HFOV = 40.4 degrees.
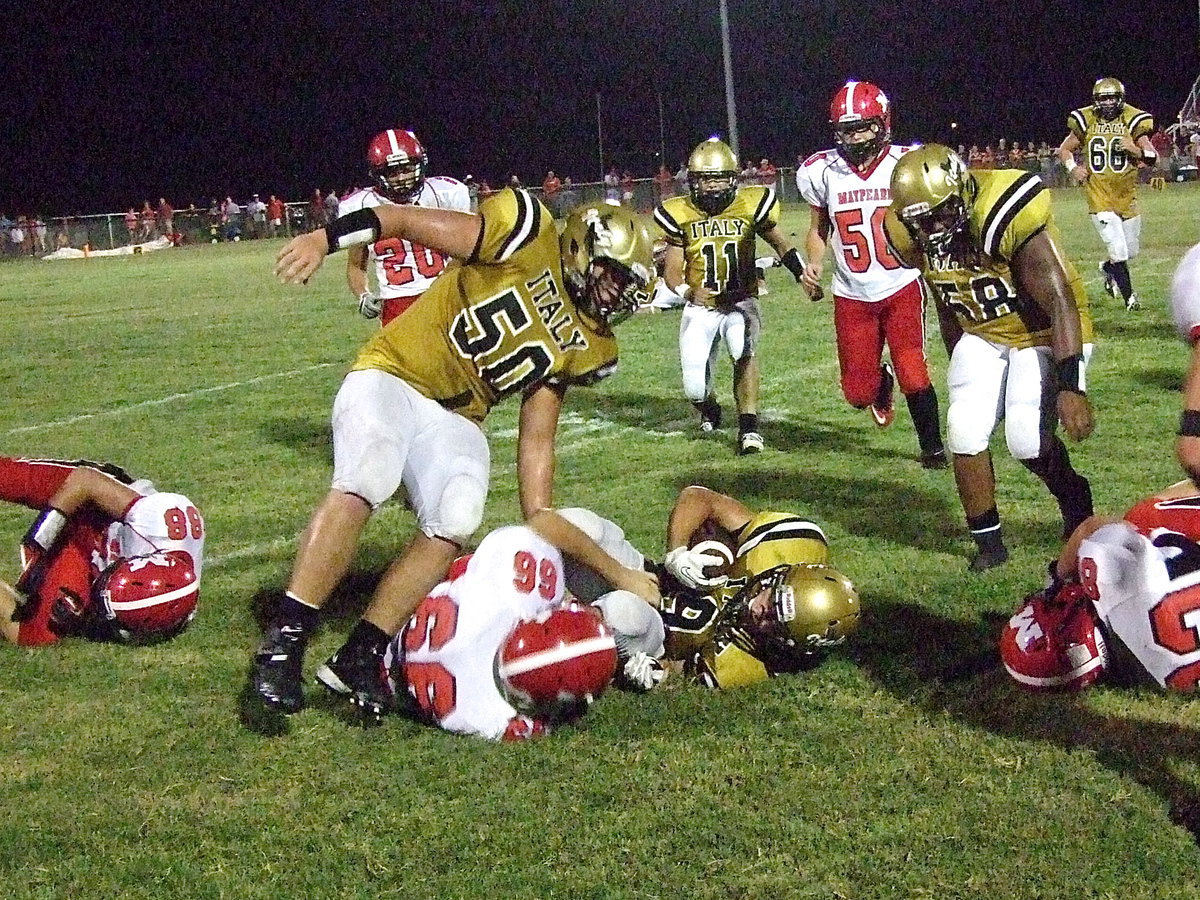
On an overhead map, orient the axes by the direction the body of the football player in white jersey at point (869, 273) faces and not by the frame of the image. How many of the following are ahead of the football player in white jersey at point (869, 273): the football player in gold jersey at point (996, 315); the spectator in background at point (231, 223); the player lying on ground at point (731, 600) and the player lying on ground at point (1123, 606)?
3

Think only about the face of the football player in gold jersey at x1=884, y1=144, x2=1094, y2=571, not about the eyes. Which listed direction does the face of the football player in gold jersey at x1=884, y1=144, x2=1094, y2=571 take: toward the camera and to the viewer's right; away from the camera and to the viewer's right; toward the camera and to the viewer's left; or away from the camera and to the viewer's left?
toward the camera and to the viewer's left

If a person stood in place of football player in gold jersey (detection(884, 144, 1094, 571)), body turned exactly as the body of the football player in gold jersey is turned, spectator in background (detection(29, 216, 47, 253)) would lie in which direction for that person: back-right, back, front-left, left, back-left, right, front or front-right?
right

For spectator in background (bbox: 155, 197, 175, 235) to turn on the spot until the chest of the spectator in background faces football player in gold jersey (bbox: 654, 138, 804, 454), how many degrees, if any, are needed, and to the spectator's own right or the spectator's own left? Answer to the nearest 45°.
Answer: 0° — they already face them

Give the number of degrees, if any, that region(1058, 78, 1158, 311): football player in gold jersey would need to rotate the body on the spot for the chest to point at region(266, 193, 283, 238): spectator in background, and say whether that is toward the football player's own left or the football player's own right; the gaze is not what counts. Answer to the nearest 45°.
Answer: approximately 135° to the football player's own right

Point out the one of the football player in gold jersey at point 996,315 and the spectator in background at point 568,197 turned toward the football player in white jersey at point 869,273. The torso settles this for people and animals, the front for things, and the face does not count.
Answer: the spectator in background

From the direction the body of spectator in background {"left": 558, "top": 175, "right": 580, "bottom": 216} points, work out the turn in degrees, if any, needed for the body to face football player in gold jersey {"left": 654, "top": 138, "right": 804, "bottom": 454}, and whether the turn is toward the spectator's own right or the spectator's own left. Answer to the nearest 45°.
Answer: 0° — they already face them
